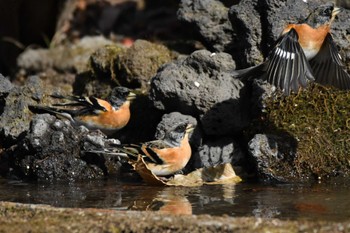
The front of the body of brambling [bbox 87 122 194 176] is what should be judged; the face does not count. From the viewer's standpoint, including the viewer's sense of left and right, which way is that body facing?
facing to the right of the viewer

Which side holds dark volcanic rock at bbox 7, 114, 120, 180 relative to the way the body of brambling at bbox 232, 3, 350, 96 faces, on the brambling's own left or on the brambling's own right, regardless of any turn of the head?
on the brambling's own right

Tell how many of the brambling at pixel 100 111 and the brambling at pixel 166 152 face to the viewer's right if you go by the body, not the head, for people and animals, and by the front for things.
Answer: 2

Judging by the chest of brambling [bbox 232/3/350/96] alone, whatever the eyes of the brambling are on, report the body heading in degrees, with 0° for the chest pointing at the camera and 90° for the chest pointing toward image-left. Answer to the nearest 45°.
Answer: approximately 315°

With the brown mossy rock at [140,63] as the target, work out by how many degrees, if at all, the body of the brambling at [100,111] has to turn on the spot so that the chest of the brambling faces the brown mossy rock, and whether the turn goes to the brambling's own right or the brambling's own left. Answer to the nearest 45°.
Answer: approximately 45° to the brambling's own left

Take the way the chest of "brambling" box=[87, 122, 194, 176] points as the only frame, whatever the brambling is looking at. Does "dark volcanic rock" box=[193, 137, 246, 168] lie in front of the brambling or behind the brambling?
in front

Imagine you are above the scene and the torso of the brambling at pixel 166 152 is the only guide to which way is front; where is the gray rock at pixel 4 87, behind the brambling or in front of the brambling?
behind

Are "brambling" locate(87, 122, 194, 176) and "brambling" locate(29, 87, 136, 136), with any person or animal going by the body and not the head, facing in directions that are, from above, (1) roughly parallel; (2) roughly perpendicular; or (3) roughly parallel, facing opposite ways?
roughly parallel

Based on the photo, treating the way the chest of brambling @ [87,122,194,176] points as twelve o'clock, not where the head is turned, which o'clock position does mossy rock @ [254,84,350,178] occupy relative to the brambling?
The mossy rock is roughly at 12 o'clock from the brambling.

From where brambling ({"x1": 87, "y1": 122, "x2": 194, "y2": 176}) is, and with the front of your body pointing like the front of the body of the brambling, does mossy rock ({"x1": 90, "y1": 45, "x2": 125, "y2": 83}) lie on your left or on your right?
on your left

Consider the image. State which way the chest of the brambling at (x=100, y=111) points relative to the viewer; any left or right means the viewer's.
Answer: facing to the right of the viewer

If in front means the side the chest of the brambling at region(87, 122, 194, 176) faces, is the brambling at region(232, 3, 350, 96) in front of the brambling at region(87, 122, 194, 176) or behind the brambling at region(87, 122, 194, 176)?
in front
